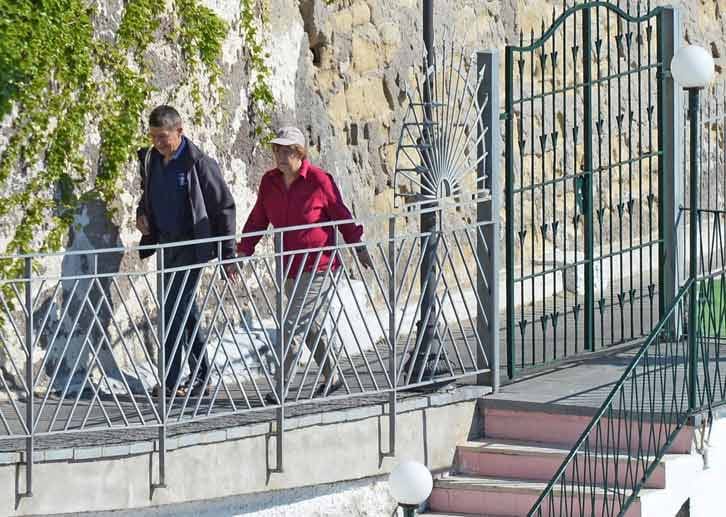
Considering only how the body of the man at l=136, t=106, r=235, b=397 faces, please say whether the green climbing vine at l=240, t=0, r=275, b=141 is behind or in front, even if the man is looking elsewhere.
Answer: behind

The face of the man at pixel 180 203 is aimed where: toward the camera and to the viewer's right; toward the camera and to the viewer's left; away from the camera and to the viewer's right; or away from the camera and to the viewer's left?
toward the camera and to the viewer's left

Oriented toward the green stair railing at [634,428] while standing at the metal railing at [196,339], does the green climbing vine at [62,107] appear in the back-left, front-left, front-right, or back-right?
back-left

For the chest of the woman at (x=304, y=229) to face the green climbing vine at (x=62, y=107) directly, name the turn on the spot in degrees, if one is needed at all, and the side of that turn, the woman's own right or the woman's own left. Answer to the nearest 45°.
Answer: approximately 45° to the woman's own right

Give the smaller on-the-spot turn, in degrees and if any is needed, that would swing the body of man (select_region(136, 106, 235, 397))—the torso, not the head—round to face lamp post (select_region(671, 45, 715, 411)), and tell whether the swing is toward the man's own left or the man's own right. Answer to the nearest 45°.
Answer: approximately 135° to the man's own left

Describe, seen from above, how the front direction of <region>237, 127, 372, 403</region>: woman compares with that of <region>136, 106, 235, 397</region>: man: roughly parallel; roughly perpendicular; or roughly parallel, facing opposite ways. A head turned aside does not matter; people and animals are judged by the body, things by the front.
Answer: roughly parallel
